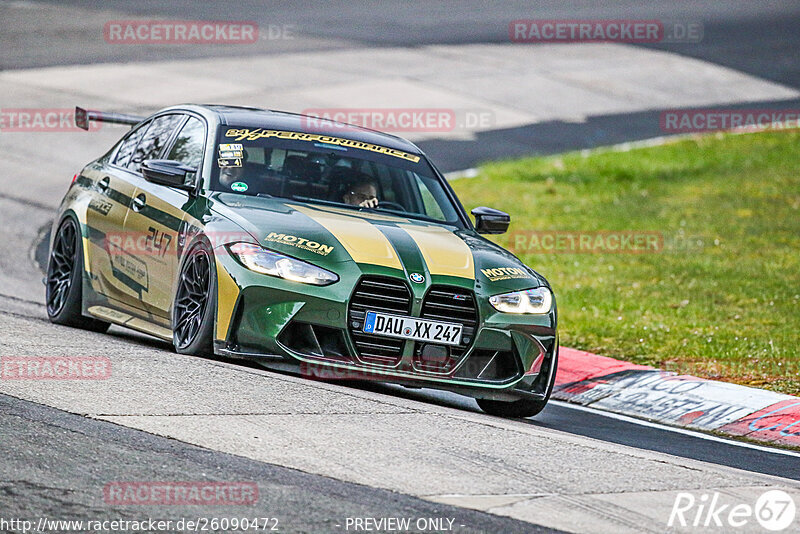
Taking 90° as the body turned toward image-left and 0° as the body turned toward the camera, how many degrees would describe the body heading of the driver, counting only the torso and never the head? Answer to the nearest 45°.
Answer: approximately 315°

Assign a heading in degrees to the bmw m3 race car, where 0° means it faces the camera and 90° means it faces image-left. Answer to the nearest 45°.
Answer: approximately 315°

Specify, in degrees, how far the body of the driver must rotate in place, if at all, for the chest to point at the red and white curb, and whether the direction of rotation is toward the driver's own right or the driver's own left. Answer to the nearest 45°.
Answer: approximately 45° to the driver's own left

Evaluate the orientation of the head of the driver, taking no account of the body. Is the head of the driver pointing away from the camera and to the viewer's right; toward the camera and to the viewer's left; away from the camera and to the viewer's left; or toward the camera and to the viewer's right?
toward the camera and to the viewer's right
